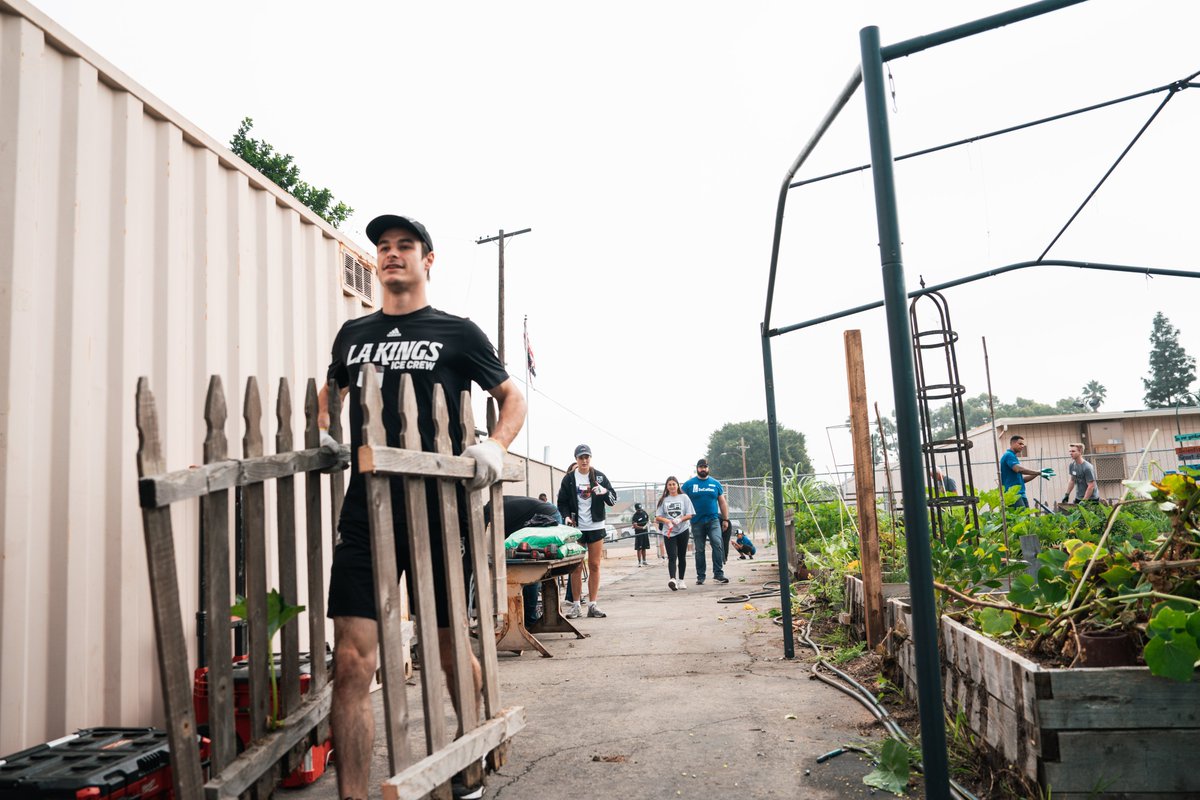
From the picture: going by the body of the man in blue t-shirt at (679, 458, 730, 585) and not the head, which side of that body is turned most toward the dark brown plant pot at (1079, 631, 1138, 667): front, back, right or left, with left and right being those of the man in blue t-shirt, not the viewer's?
front

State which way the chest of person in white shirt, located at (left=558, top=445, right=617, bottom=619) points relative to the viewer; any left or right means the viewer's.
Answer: facing the viewer

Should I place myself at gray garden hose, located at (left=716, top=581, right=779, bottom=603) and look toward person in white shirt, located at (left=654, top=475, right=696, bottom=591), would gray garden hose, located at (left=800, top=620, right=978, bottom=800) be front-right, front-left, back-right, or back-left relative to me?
back-left

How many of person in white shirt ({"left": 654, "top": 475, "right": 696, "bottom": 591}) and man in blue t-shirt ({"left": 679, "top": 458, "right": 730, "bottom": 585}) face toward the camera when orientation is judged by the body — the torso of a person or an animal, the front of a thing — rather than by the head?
2

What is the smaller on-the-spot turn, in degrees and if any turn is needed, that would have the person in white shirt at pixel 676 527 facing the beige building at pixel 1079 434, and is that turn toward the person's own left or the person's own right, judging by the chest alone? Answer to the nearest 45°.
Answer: approximately 135° to the person's own left

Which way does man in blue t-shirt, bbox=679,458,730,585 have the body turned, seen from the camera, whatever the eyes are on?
toward the camera

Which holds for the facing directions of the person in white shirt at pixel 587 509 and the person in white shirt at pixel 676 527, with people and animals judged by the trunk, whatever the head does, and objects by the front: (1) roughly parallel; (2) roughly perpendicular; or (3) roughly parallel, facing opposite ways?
roughly parallel

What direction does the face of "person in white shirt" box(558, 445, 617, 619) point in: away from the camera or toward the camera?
toward the camera

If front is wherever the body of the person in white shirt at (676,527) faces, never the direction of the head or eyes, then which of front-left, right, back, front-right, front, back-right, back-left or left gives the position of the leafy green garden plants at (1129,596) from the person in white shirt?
front

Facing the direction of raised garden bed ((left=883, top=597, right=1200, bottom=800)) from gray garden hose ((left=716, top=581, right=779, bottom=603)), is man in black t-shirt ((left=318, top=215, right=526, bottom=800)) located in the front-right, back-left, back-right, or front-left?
front-right

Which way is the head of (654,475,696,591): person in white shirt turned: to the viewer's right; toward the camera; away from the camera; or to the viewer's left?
toward the camera

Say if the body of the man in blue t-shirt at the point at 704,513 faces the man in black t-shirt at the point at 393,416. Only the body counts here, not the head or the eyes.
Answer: yes

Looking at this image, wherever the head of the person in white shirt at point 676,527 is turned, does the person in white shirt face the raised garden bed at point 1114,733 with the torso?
yes

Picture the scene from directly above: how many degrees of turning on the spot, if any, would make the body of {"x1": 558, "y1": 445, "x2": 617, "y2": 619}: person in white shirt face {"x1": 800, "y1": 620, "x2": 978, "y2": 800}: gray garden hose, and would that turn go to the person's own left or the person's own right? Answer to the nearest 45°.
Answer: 0° — they already face it

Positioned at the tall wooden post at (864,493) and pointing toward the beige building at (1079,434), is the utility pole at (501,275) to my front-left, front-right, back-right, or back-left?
front-left

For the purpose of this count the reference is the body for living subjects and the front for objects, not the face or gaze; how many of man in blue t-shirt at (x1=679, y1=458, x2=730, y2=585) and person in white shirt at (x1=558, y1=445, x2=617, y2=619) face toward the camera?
2

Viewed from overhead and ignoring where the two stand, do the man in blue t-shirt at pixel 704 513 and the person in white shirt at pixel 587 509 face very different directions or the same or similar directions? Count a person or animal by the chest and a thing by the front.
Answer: same or similar directions

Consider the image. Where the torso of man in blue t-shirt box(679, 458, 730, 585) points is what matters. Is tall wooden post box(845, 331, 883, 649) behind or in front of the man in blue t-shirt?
in front

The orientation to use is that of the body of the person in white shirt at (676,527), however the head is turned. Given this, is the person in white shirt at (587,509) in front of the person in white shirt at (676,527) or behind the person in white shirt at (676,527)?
in front
